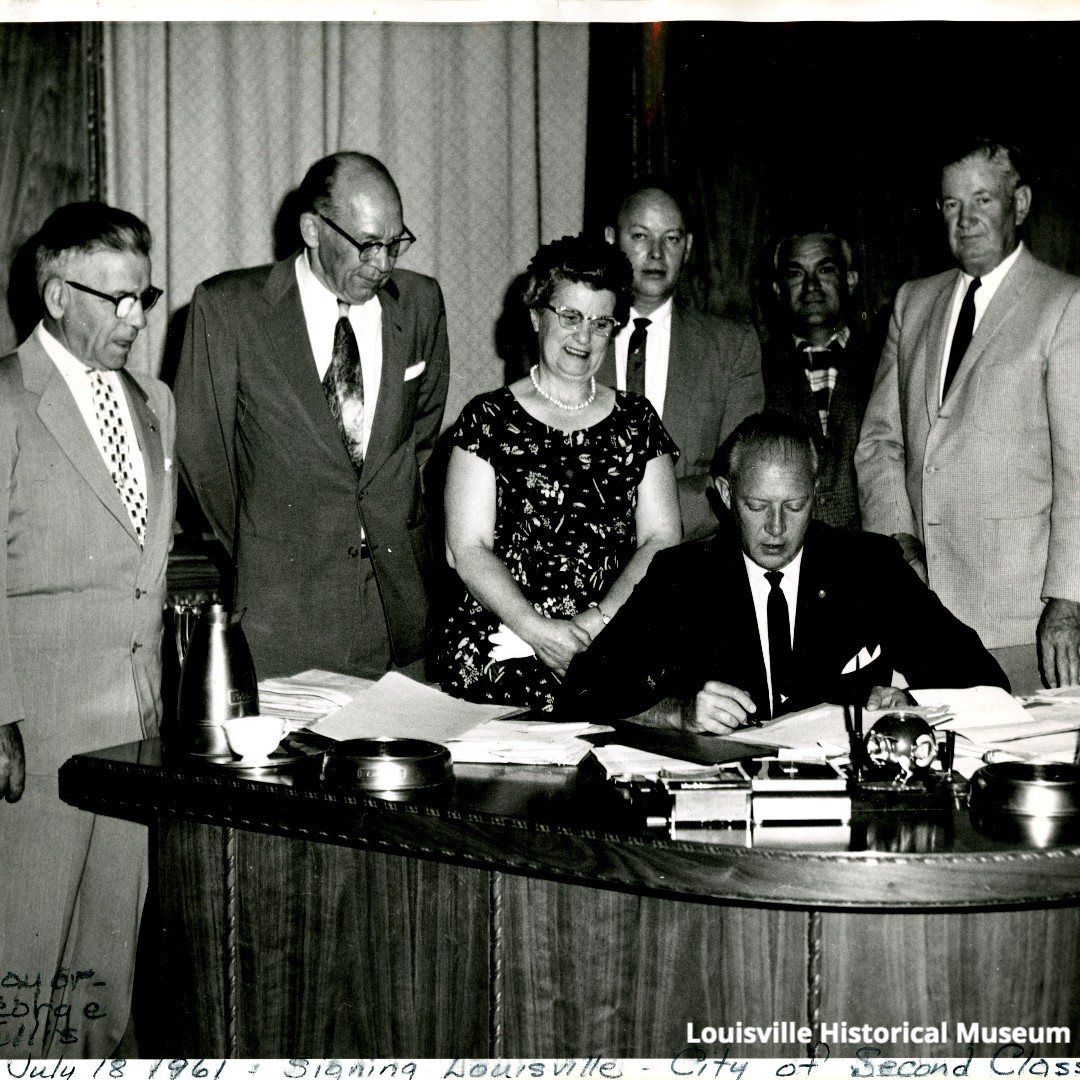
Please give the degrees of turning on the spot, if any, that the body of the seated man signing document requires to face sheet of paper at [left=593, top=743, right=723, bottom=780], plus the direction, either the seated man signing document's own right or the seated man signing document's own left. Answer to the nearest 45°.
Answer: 0° — they already face it

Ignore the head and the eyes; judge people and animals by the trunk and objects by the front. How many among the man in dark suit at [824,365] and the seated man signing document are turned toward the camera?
2

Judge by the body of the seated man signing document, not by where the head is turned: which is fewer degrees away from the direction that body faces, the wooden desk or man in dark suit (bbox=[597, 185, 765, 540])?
the wooden desk

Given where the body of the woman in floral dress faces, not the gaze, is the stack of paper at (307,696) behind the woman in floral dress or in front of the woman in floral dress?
in front

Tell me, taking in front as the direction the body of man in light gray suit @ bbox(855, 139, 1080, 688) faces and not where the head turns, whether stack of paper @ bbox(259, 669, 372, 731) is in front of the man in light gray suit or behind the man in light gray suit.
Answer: in front

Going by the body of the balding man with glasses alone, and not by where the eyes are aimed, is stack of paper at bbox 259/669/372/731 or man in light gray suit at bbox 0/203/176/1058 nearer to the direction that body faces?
the stack of paper

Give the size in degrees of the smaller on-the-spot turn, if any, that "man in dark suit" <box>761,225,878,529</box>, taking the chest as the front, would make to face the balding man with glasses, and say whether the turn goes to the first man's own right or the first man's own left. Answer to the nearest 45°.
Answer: approximately 45° to the first man's own right

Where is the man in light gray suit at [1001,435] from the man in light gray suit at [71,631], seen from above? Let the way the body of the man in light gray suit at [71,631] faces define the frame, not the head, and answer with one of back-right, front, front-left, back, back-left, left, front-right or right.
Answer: front-left

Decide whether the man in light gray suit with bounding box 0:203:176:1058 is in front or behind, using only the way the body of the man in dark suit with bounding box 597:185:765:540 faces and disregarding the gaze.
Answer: in front

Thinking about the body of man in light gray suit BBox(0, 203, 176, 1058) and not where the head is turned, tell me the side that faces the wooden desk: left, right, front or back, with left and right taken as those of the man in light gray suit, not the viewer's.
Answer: front
